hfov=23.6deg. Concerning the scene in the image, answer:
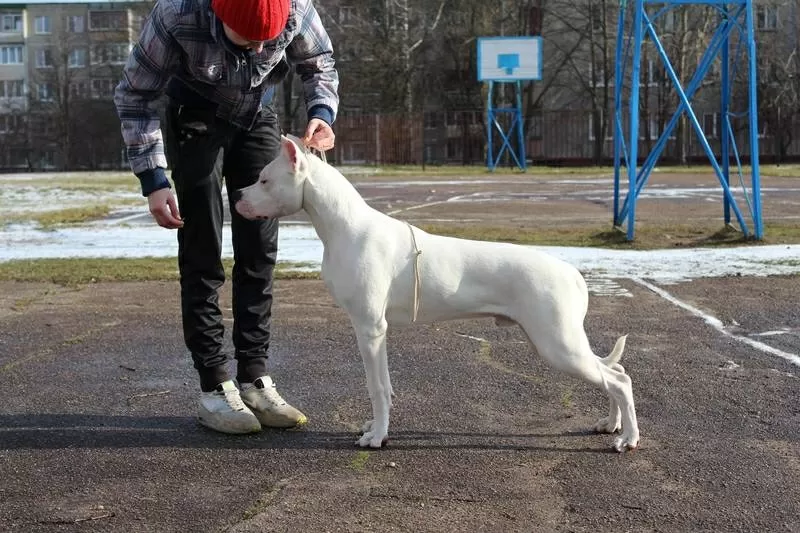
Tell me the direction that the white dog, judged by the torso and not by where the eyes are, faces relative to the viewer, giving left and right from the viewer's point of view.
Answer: facing to the left of the viewer
